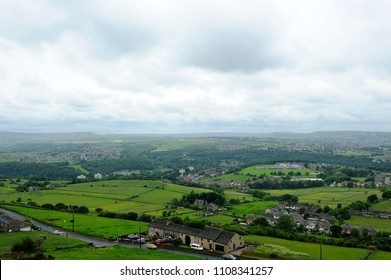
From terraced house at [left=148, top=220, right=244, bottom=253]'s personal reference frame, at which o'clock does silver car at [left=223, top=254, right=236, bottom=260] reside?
The silver car is roughly at 10 o'clock from the terraced house.

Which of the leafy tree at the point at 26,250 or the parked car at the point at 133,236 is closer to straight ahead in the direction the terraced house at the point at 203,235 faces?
the leafy tree

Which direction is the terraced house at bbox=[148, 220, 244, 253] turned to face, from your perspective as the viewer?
facing the viewer and to the left of the viewer

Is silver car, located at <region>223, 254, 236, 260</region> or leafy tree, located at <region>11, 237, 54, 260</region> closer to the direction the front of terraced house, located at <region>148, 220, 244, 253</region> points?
the leafy tree

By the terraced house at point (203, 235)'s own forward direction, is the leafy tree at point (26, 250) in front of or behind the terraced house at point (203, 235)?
in front

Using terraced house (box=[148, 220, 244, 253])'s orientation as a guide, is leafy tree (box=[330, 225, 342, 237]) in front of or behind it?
behind
